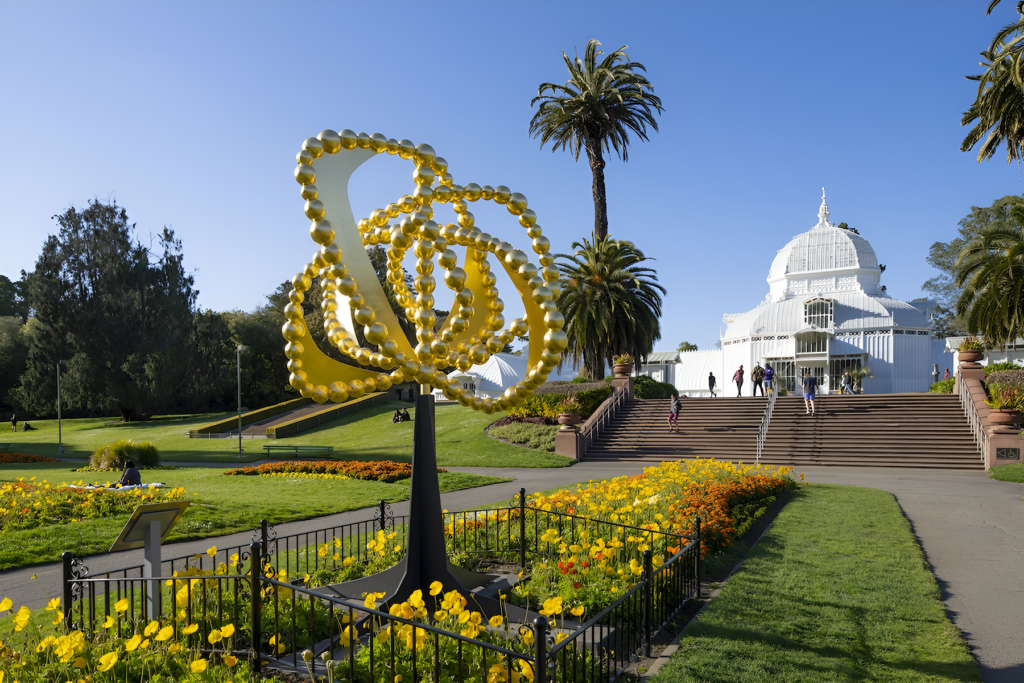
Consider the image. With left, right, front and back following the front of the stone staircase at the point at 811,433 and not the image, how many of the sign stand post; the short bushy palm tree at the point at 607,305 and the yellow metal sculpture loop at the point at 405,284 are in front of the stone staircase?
2

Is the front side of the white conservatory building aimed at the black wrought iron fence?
yes

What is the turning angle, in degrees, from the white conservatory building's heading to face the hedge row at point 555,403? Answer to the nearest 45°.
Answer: approximately 45° to its right

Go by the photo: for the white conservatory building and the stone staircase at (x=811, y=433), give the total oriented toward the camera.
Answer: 2

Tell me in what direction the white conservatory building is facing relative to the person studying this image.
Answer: facing the viewer

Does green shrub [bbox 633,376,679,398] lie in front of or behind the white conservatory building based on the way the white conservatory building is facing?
in front

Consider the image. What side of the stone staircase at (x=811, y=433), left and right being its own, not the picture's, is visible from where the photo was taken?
front

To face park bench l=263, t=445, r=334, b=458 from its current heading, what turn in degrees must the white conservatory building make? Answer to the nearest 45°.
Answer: approximately 45° to its right

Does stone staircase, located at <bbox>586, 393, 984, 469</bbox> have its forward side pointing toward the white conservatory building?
no

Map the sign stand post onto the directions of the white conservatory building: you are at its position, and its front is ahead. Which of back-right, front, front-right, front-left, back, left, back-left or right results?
front

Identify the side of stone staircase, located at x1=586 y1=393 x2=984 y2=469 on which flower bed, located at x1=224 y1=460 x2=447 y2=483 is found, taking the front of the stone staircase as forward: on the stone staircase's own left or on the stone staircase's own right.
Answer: on the stone staircase's own right

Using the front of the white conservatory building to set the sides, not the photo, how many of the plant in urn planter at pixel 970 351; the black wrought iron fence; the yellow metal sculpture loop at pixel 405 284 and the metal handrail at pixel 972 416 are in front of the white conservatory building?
4

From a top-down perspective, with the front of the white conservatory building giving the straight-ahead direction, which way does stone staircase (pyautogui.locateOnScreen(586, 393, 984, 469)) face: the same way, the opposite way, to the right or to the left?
the same way

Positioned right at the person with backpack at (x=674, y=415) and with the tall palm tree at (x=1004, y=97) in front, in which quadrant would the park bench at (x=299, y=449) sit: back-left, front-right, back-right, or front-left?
back-right
